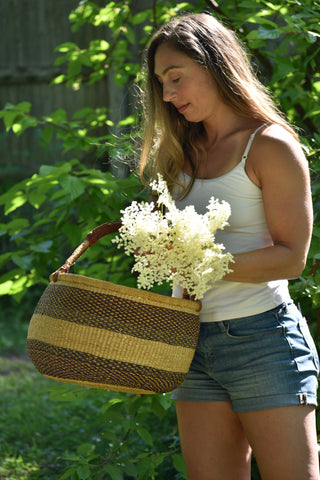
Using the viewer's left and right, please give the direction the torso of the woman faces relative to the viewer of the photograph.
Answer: facing the viewer and to the left of the viewer
